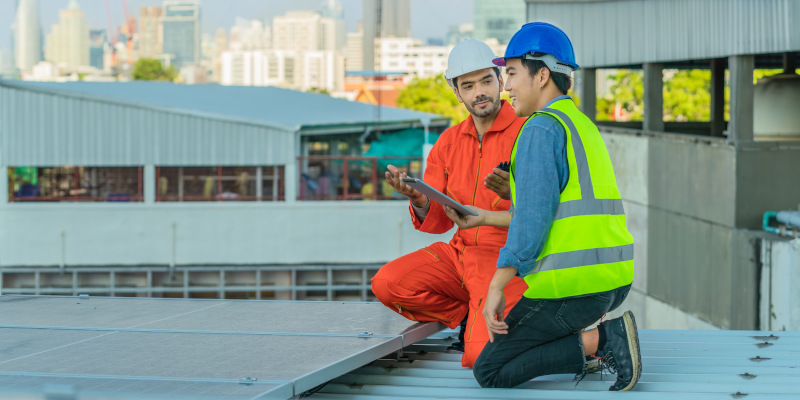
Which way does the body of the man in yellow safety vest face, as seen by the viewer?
to the viewer's left

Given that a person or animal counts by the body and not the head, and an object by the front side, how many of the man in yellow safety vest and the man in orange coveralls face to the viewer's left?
1

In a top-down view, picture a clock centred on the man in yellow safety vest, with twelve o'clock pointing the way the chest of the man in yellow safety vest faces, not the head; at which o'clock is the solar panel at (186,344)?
The solar panel is roughly at 12 o'clock from the man in yellow safety vest.

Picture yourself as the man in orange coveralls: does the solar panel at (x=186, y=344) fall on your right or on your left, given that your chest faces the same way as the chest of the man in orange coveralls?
on your right

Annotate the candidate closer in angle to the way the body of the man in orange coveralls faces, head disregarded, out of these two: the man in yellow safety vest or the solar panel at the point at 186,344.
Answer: the man in yellow safety vest

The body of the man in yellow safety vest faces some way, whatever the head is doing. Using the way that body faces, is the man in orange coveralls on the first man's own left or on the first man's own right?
on the first man's own right

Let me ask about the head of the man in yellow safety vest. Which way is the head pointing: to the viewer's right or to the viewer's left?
to the viewer's left

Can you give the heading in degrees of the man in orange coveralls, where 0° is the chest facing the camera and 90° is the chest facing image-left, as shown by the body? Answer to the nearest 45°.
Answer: approximately 0°

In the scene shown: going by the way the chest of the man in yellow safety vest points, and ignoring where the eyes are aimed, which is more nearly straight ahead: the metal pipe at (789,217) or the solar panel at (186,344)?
the solar panel

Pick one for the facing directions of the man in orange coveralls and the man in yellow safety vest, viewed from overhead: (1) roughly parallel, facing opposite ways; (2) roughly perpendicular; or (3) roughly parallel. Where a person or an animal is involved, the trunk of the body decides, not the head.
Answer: roughly perpendicular
